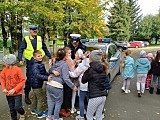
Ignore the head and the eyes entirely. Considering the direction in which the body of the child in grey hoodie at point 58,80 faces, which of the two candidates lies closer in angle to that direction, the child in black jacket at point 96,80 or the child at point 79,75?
the child

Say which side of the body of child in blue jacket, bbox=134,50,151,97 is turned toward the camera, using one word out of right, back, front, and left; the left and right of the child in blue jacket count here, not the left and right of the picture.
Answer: back

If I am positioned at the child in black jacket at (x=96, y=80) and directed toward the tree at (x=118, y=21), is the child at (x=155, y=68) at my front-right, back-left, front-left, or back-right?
front-right

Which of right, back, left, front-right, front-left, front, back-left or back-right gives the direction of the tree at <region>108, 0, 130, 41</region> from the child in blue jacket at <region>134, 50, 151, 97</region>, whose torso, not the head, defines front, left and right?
front

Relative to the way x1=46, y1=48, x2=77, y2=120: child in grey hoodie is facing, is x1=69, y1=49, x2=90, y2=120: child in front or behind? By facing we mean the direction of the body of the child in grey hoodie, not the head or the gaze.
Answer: in front

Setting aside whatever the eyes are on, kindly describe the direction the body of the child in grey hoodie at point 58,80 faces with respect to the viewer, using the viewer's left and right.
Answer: facing away from the viewer and to the right of the viewer

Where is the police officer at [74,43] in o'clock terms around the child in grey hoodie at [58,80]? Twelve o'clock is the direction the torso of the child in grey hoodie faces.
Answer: The police officer is roughly at 11 o'clock from the child in grey hoodie.
